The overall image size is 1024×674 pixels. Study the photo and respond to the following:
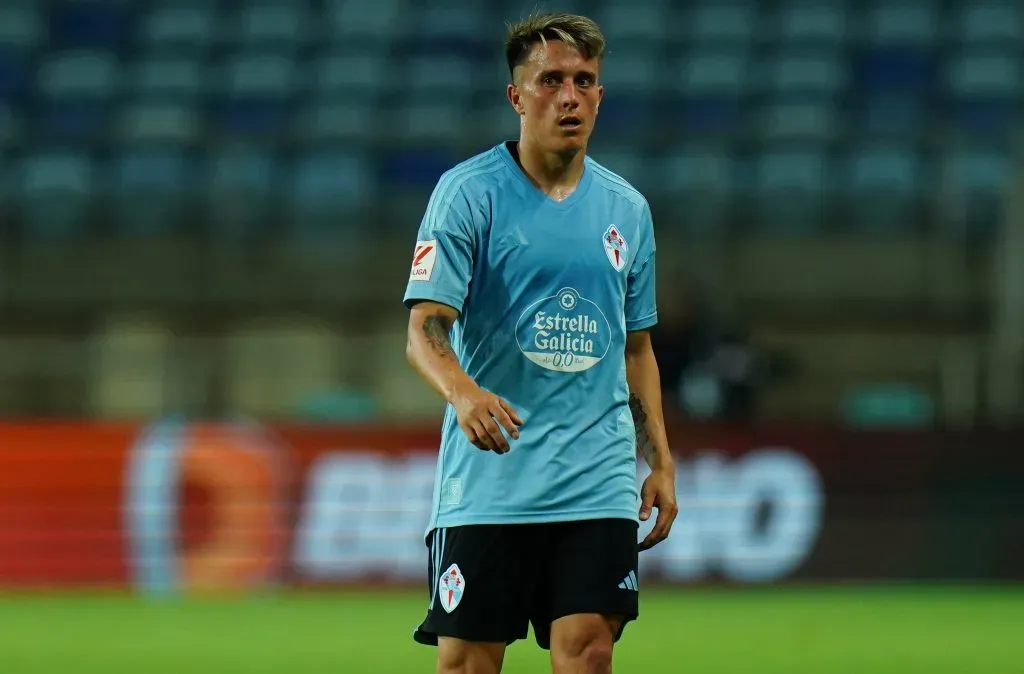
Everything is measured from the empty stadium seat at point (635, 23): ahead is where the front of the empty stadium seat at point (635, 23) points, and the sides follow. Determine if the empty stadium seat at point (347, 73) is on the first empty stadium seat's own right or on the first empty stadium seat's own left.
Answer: on the first empty stadium seat's own right

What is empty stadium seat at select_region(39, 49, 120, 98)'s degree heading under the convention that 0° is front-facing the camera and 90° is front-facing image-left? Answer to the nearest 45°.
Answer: approximately 0°

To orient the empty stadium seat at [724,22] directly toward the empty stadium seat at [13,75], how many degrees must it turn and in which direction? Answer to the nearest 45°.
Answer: approximately 90° to its right

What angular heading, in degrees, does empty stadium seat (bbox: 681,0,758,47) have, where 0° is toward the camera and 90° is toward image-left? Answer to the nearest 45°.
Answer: approximately 0°

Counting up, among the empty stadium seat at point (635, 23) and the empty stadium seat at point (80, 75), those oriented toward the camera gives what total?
2

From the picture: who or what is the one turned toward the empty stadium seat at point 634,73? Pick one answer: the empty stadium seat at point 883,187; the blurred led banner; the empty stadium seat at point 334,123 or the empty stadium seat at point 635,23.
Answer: the empty stadium seat at point 635,23
